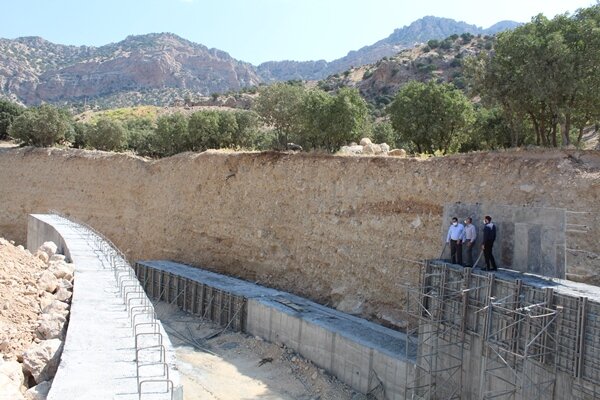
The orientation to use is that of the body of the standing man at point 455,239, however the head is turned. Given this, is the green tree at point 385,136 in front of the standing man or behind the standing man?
behind

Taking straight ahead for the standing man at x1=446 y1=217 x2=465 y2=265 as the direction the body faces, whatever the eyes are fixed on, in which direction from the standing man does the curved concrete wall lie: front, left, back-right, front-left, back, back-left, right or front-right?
front-right

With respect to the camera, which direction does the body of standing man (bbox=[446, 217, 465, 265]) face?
toward the camera

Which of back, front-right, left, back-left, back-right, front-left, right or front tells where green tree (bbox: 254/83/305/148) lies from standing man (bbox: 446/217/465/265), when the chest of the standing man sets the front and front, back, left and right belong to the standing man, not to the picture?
back-right

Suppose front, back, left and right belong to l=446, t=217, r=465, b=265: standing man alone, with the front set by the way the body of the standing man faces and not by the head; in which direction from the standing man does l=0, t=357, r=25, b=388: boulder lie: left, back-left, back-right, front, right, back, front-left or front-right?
front-right

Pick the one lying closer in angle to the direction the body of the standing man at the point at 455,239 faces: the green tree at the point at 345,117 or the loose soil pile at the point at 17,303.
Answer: the loose soil pile

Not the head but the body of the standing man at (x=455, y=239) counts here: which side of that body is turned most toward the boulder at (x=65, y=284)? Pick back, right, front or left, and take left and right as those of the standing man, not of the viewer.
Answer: right

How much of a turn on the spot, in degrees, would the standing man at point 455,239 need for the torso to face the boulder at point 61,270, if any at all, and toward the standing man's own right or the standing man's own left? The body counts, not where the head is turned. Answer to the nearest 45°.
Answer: approximately 90° to the standing man's own right

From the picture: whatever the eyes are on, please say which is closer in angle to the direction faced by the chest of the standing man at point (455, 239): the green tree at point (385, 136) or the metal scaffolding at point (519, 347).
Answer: the metal scaffolding

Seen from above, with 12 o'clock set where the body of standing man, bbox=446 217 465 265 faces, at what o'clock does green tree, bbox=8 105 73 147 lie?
The green tree is roughly at 4 o'clock from the standing man.
